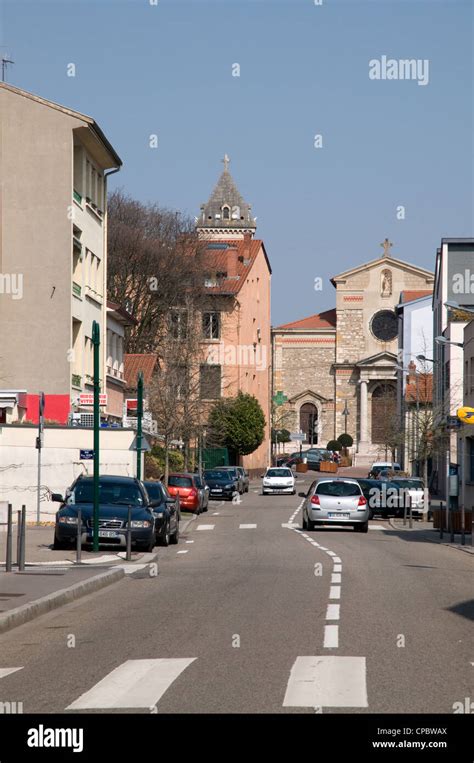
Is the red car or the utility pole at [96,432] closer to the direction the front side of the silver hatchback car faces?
the red car

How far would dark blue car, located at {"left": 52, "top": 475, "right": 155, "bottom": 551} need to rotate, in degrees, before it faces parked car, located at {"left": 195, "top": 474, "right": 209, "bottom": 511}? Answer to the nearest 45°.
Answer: approximately 180°

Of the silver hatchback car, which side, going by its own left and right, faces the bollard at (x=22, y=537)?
back

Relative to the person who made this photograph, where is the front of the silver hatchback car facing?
facing away from the viewer

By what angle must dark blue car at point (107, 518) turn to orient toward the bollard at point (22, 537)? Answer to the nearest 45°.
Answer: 0° — it already faces it

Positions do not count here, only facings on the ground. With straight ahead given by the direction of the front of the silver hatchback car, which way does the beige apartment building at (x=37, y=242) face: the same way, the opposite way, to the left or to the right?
to the right

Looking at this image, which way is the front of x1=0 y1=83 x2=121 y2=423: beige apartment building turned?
to the viewer's right

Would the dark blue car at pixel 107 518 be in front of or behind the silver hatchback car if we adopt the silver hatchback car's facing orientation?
behind
